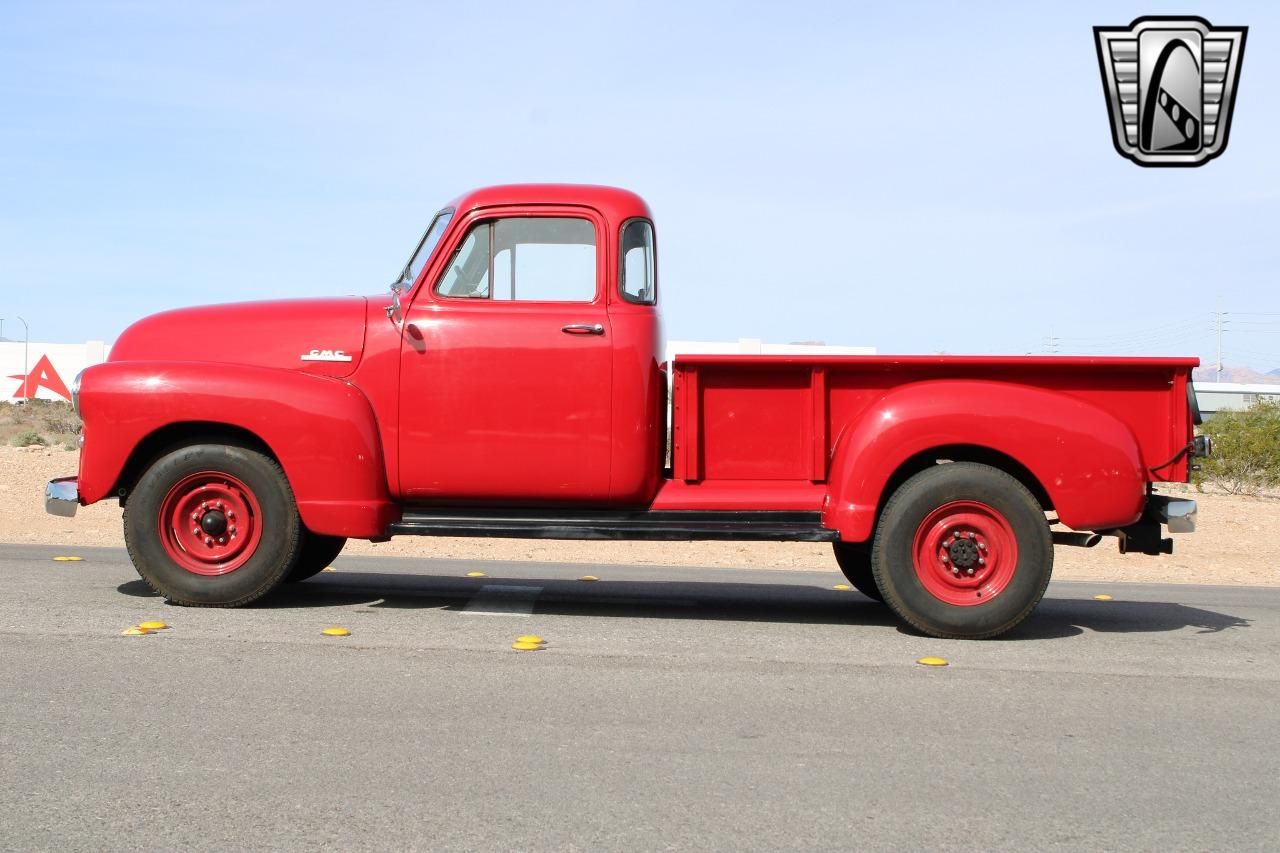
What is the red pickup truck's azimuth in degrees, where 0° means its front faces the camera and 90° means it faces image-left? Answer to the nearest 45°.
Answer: approximately 90°

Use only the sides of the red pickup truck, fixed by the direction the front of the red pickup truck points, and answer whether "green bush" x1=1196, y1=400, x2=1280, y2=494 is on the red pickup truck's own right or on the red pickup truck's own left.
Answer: on the red pickup truck's own right
